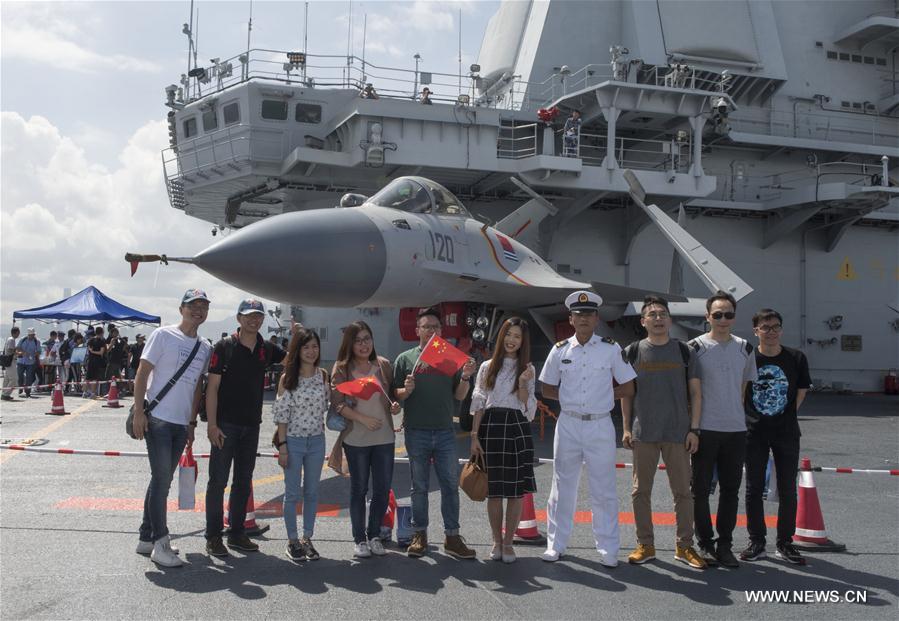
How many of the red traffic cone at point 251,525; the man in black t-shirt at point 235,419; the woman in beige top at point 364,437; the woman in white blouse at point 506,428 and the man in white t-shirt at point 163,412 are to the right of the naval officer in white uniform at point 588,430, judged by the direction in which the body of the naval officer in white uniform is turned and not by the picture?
5

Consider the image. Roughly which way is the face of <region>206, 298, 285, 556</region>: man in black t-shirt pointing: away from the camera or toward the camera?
toward the camera

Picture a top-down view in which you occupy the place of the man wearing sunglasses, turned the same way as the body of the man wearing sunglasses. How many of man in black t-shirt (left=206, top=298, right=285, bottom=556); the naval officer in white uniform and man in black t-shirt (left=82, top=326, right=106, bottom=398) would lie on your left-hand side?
0

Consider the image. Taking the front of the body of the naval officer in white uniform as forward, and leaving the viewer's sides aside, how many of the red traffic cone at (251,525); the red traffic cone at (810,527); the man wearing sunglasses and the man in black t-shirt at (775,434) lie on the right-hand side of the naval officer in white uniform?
1

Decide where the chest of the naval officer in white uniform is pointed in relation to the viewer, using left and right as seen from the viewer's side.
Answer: facing the viewer

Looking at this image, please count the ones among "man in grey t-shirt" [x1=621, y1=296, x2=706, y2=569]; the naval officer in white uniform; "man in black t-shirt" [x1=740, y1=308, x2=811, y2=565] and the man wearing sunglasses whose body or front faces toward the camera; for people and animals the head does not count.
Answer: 4

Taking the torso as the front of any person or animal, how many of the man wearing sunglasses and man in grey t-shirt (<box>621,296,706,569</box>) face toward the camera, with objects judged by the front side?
2

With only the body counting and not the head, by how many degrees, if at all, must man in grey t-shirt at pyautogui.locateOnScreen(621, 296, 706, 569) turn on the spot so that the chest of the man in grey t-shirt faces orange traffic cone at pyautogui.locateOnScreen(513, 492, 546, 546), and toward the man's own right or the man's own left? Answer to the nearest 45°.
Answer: approximately 90° to the man's own right

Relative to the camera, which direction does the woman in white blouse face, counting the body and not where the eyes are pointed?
toward the camera

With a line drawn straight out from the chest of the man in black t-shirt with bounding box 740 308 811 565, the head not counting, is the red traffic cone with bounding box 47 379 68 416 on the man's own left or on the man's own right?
on the man's own right

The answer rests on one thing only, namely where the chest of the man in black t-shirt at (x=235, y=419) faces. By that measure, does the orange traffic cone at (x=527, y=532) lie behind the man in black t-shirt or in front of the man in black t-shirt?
in front

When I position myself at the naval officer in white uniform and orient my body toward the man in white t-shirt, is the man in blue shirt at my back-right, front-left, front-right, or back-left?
front-right

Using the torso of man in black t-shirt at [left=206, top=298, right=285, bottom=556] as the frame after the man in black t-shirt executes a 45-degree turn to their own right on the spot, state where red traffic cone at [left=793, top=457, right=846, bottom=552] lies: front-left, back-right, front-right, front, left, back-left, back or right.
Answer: left

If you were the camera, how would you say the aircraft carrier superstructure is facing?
facing the viewer and to the left of the viewer

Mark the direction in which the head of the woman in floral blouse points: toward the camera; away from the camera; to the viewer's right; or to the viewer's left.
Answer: toward the camera

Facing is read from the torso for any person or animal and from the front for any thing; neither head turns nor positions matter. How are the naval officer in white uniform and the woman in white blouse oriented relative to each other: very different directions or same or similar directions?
same or similar directions

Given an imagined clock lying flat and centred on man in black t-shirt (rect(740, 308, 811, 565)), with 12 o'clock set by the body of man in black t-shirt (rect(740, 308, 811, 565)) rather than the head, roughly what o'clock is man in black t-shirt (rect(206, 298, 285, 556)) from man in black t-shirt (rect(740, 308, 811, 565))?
man in black t-shirt (rect(206, 298, 285, 556)) is roughly at 2 o'clock from man in black t-shirt (rect(740, 308, 811, 565)).

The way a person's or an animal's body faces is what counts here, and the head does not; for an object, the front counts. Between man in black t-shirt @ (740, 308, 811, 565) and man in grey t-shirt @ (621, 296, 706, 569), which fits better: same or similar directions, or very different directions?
same or similar directions
